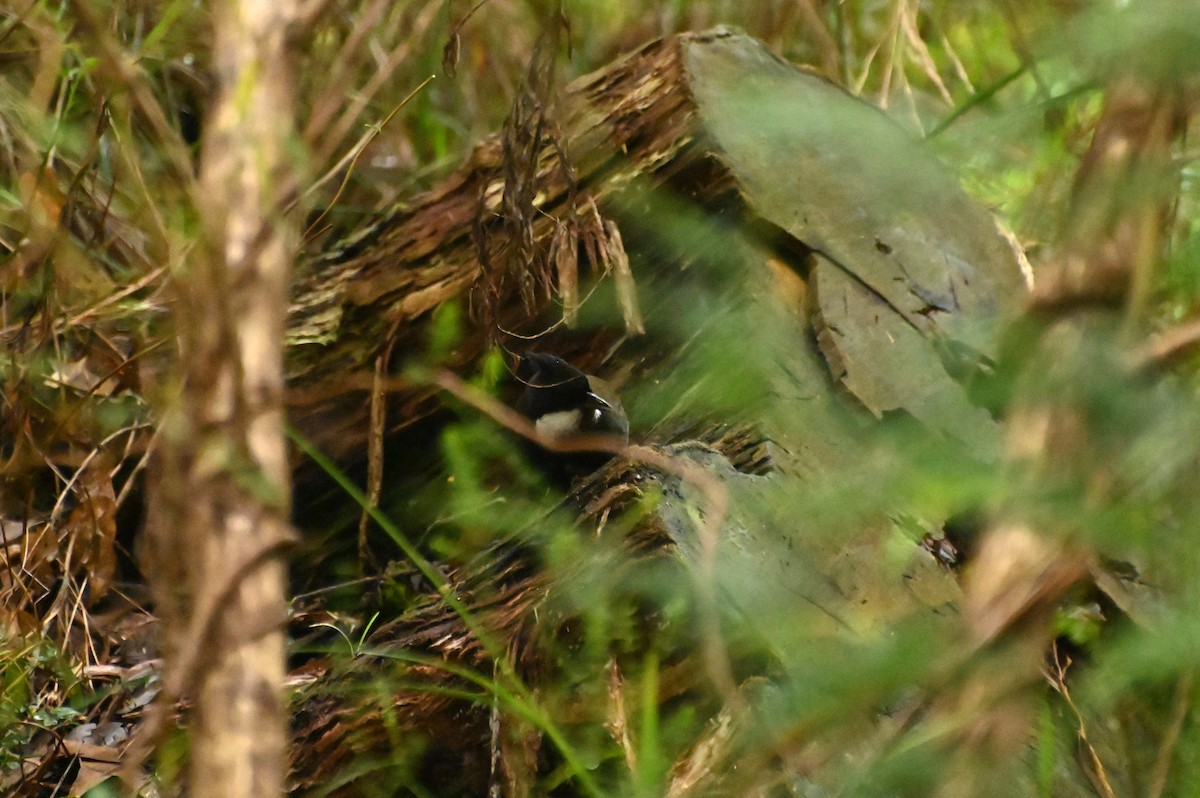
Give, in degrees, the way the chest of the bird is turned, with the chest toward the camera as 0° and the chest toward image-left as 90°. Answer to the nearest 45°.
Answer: approximately 90°
